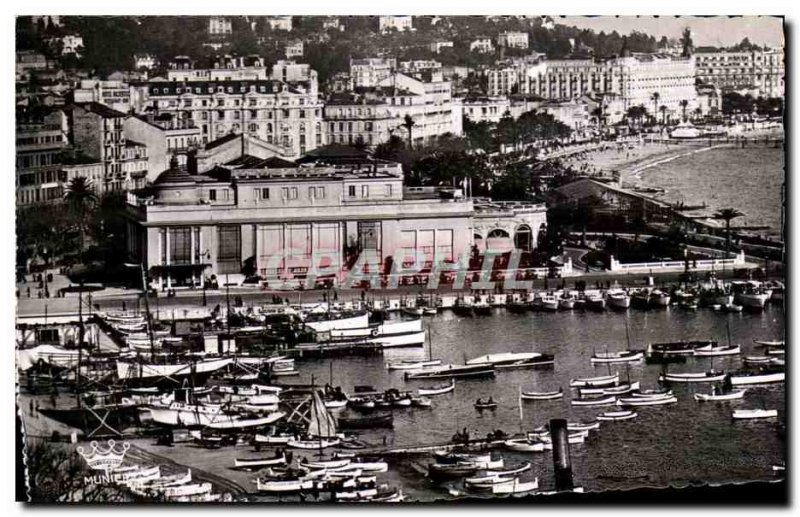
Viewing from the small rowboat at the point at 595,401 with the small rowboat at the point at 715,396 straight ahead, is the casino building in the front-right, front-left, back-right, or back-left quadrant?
back-left

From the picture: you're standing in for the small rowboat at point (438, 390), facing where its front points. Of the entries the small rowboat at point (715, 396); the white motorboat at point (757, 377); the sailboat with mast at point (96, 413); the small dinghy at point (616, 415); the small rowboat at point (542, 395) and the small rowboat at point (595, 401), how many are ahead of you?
5

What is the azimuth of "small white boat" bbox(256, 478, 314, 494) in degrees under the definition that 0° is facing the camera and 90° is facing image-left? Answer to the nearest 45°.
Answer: approximately 90°

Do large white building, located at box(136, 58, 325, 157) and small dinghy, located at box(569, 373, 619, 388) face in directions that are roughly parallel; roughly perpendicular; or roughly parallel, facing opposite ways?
roughly perpendicular

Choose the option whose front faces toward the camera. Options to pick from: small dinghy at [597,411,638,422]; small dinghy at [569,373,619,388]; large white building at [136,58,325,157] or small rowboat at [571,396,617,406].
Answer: the large white building
